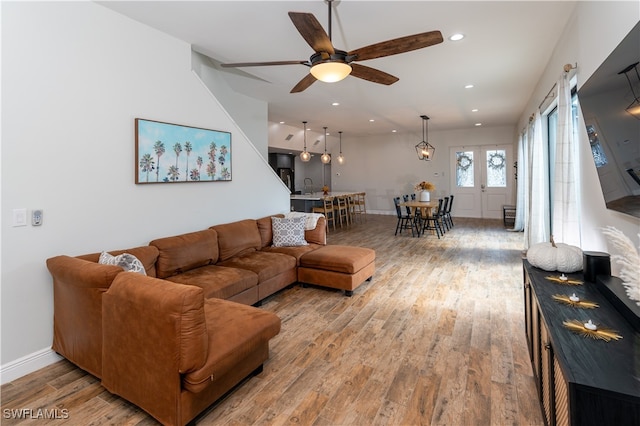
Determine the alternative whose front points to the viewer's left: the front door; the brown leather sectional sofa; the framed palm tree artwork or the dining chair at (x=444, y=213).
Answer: the dining chair

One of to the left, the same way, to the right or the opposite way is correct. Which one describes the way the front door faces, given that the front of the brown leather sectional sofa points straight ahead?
to the right

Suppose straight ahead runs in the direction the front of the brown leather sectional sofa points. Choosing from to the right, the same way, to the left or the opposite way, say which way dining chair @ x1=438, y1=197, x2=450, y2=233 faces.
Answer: the opposite way

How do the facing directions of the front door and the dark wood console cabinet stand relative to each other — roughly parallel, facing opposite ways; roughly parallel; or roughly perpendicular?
roughly perpendicular

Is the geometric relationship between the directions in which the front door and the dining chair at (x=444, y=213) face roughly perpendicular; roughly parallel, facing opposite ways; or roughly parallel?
roughly perpendicular

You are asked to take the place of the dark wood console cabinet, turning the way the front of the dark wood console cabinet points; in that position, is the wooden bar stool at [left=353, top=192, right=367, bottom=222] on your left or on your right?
on your right

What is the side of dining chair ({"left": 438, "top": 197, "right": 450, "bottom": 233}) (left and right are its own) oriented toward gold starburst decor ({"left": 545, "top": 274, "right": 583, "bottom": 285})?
left

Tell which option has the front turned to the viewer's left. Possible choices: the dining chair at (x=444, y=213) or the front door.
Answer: the dining chair

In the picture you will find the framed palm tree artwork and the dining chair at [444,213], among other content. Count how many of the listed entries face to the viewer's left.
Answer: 1

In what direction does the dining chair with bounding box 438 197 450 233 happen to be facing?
to the viewer's left

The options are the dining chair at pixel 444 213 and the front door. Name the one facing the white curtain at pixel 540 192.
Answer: the front door

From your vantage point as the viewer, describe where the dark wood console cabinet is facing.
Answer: facing to the left of the viewer

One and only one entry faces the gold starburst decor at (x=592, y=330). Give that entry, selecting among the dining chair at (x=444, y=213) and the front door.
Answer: the front door
